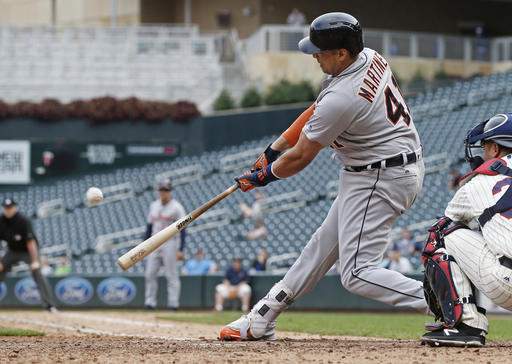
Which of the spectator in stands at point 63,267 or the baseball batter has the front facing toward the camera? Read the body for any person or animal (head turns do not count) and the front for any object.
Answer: the spectator in stands

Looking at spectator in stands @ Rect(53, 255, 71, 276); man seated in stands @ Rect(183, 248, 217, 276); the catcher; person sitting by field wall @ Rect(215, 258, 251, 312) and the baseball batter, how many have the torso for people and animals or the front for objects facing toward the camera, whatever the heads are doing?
3

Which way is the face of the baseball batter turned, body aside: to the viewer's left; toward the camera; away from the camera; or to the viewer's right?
to the viewer's left

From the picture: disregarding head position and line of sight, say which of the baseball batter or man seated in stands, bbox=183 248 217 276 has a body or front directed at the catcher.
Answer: the man seated in stands

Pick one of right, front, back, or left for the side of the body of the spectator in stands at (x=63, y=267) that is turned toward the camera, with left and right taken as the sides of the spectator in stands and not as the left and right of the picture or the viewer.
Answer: front

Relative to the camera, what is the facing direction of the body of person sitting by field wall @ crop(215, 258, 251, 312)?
toward the camera

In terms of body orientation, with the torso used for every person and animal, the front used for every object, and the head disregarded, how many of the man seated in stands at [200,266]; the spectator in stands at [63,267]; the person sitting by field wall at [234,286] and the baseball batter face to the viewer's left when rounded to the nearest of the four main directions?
1

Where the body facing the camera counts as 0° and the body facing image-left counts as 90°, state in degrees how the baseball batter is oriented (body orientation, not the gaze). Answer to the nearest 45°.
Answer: approximately 90°

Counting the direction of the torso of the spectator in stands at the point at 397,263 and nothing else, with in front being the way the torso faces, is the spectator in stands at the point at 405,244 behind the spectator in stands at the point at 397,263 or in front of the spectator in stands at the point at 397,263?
behind

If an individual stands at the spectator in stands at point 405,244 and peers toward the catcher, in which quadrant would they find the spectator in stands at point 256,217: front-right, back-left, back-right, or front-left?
back-right

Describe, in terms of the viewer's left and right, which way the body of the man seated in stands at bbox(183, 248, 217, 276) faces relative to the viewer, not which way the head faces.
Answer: facing the viewer

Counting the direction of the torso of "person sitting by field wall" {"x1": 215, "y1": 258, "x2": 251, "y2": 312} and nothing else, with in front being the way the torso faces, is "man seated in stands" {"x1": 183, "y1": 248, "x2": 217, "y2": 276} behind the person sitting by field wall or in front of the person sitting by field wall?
behind

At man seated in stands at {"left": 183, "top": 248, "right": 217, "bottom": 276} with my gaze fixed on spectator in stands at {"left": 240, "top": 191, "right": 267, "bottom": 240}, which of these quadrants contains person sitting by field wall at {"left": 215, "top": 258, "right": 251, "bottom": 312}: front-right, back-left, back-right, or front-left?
back-right

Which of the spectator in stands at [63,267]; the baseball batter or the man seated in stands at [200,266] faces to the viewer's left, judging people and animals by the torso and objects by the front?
the baseball batter

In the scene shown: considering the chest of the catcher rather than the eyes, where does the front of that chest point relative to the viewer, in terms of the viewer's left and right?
facing to the left of the viewer
